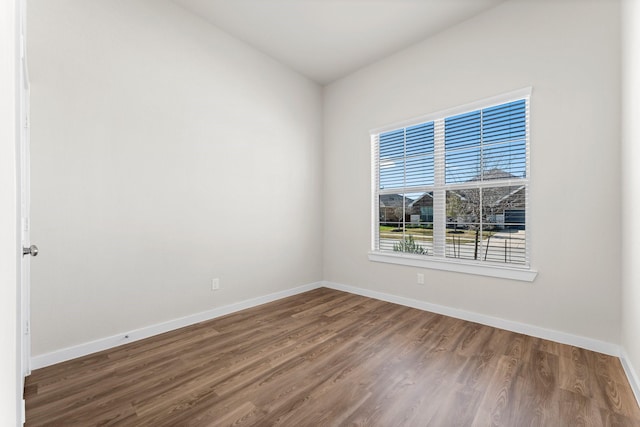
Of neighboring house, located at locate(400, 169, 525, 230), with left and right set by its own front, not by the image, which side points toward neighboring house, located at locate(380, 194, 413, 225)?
right

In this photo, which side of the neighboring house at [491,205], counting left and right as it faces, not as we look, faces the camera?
front
